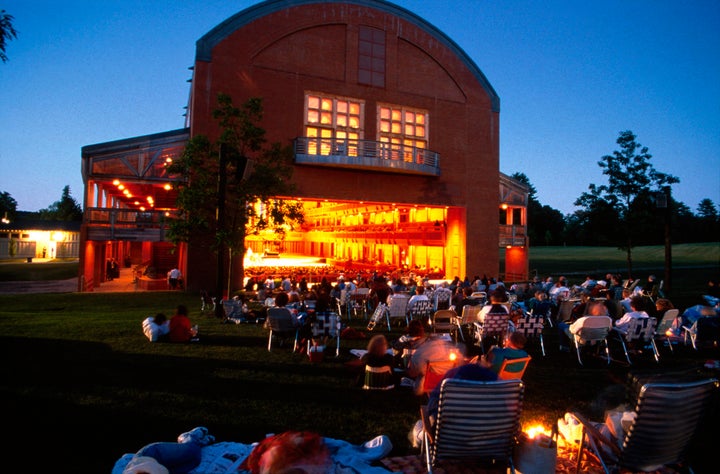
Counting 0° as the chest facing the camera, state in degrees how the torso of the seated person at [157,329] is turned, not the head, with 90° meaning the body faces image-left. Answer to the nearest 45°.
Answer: approximately 225°

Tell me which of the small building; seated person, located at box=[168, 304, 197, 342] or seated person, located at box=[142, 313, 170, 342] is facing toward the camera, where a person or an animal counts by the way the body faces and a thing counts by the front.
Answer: the small building

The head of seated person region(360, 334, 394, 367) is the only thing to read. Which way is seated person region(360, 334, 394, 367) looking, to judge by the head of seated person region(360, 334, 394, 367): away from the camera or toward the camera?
away from the camera

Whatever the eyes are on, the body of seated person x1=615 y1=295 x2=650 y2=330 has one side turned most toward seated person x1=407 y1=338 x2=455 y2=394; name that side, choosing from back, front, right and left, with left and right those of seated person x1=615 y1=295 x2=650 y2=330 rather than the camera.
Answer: left

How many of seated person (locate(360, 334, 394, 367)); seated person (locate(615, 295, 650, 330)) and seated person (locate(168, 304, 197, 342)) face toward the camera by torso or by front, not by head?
0

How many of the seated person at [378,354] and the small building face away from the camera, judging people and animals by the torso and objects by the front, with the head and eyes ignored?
1

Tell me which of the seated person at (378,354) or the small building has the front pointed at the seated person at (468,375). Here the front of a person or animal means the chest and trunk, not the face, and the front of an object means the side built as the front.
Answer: the small building

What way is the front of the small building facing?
toward the camera

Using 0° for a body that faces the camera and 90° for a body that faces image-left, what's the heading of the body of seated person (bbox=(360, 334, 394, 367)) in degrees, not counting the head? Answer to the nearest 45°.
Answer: approximately 180°

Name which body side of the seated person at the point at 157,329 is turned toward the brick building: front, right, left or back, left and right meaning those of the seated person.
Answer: front

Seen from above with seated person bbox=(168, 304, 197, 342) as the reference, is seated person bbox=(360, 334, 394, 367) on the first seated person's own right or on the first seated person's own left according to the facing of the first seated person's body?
on the first seated person's own right

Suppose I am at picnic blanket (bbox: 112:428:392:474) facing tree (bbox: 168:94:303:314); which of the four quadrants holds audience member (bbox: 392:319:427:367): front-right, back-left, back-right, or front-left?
front-right

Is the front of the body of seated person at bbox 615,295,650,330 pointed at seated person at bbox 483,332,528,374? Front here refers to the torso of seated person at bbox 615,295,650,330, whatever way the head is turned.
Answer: no

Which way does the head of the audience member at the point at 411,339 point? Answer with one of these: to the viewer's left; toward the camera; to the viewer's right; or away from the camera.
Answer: away from the camera

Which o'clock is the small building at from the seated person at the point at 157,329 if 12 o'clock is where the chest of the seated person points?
The small building is roughly at 10 o'clock from the seated person.
